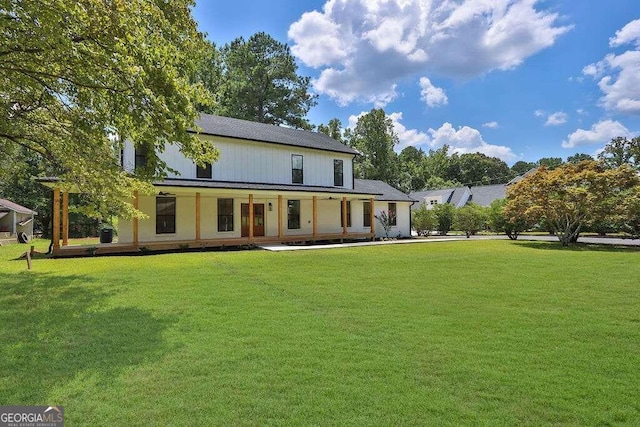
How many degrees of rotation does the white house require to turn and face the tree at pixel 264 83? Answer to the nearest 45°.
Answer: approximately 135° to its left

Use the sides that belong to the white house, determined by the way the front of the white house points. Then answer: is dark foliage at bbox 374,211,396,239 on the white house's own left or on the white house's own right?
on the white house's own left

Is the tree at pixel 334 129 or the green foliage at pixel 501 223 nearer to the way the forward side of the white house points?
the green foliage

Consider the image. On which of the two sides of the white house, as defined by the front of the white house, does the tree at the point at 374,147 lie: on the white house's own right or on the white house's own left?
on the white house's own left

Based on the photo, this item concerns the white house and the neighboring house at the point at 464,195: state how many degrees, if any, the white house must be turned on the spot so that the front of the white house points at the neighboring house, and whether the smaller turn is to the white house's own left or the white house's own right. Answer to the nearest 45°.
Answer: approximately 90° to the white house's own left

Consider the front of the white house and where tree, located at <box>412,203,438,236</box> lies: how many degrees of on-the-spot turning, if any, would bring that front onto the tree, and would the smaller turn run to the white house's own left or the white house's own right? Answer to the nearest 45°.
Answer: approximately 90° to the white house's own left

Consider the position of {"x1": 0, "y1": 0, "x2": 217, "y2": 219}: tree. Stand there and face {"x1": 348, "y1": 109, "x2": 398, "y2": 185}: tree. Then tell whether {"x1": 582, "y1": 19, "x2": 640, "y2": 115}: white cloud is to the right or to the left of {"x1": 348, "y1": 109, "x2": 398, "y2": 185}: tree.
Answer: right
